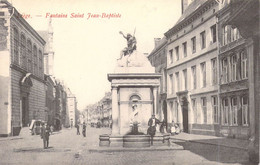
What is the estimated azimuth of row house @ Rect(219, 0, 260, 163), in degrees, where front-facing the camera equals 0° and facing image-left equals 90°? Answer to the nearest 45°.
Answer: approximately 45°

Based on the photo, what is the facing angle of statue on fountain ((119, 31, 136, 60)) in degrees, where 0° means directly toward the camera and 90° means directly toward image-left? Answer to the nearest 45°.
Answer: approximately 45°

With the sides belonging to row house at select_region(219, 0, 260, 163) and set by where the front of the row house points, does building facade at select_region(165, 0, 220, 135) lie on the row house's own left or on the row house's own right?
on the row house's own right

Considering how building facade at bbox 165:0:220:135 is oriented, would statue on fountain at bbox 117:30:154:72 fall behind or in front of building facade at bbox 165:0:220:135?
in front
